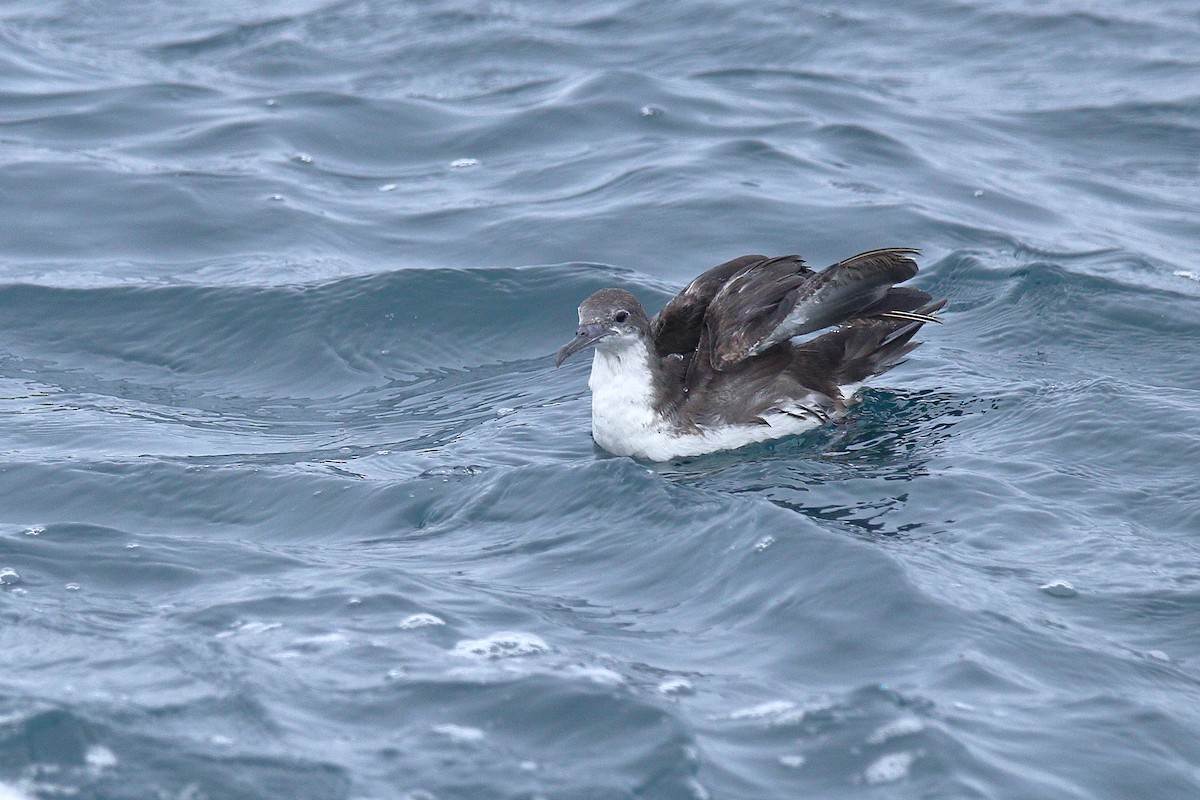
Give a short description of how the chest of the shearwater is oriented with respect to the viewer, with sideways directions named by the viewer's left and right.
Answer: facing the viewer and to the left of the viewer
